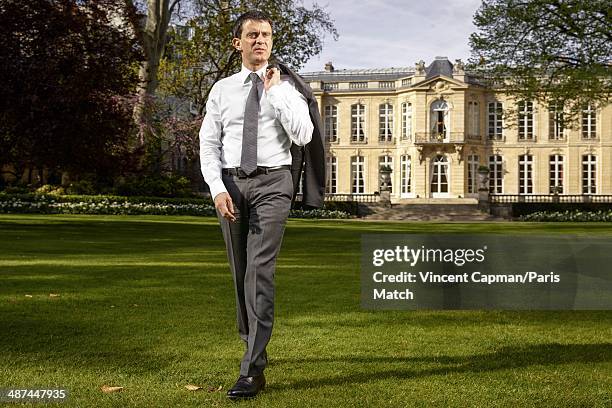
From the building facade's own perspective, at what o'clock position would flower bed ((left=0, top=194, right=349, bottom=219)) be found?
The flower bed is roughly at 1 o'clock from the building facade.

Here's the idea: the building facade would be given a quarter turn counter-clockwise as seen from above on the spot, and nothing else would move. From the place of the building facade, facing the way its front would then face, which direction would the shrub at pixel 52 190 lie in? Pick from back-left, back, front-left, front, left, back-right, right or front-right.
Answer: back-right

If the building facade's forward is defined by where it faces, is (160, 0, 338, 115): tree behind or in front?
in front

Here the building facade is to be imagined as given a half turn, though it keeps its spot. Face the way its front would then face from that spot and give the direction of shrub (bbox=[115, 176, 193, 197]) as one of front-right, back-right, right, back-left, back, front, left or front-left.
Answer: back-left

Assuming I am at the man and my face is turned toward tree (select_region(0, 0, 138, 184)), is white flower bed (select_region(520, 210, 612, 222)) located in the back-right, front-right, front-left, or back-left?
front-right

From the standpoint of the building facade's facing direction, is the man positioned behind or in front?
in front

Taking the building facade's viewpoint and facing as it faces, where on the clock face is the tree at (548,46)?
The tree is roughly at 12 o'clock from the building facade.

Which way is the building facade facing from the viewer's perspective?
toward the camera
